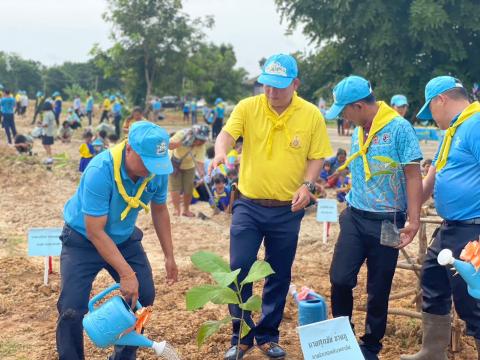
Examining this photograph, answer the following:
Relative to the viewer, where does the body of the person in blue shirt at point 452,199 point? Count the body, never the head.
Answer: to the viewer's left

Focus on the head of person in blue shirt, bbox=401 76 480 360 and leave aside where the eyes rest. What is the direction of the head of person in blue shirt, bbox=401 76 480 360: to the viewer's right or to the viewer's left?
to the viewer's left

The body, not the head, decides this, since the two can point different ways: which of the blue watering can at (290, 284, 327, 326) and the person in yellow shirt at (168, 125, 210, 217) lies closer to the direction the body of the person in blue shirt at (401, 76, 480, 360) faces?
the blue watering can

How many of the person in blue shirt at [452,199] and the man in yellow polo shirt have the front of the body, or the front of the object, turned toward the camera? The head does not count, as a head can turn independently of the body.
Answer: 1

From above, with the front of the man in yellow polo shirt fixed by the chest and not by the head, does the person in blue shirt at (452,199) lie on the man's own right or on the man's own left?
on the man's own left

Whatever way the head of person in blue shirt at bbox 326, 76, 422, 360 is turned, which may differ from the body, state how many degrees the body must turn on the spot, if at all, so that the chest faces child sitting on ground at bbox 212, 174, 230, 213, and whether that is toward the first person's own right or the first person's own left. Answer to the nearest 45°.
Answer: approximately 90° to the first person's own right

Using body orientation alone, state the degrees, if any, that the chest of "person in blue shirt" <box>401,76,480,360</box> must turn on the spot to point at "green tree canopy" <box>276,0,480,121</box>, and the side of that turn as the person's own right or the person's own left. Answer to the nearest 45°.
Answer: approximately 90° to the person's own right

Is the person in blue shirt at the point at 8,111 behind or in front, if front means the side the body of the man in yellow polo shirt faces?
behind

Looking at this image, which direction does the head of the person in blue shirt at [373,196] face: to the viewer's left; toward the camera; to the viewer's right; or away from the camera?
to the viewer's left

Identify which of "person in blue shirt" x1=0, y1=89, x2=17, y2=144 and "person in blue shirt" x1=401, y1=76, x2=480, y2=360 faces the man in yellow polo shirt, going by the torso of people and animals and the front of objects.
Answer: "person in blue shirt" x1=401, y1=76, x2=480, y2=360
